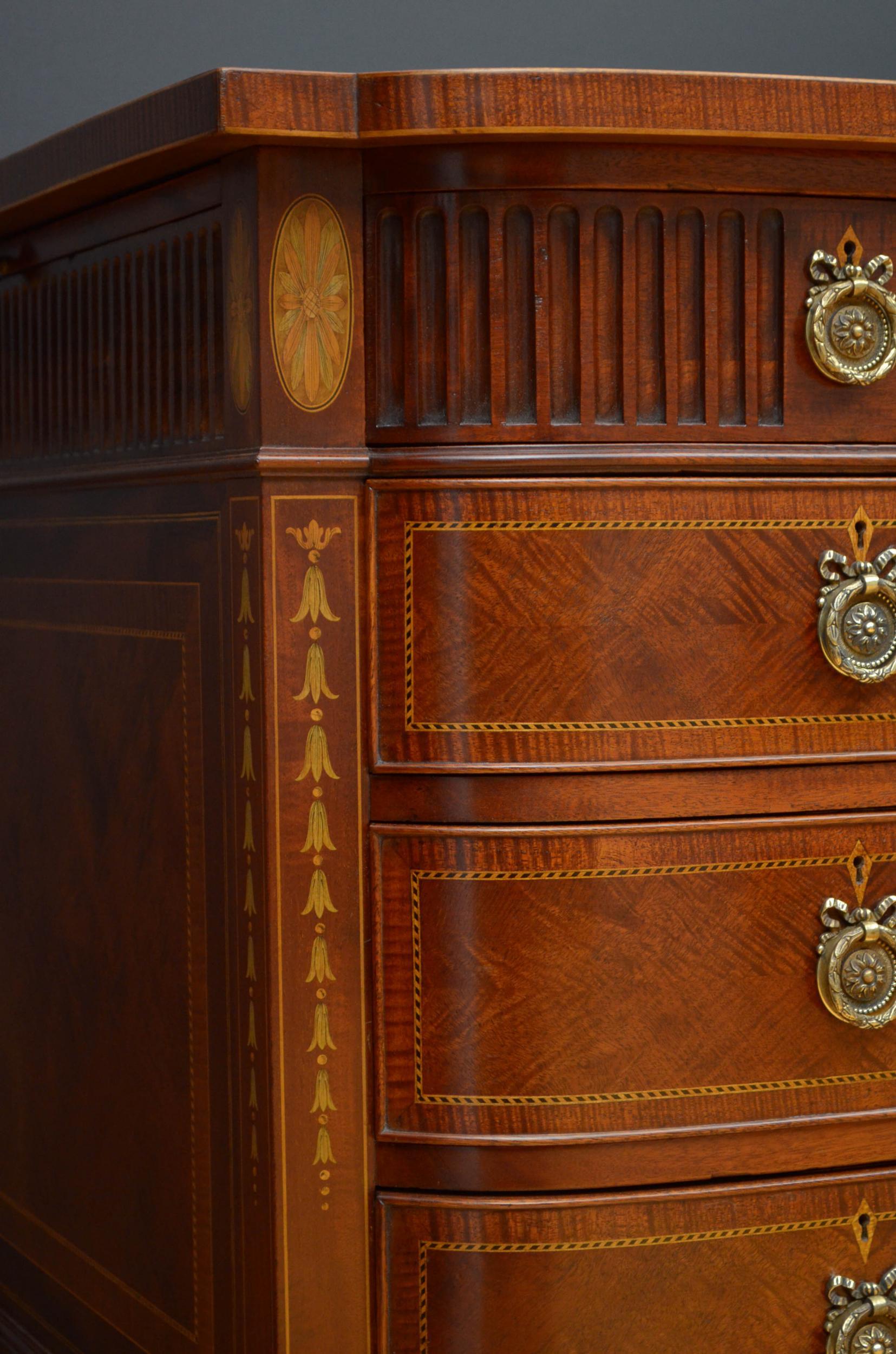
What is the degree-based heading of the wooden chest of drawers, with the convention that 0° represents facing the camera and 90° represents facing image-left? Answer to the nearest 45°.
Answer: approximately 315°
